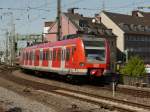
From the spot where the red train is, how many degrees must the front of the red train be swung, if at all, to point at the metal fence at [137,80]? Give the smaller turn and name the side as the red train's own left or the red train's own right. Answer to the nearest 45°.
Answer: approximately 45° to the red train's own left

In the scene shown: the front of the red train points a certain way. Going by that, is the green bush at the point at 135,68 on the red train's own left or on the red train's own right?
on the red train's own left

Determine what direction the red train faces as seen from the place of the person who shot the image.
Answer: facing the viewer and to the right of the viewer
